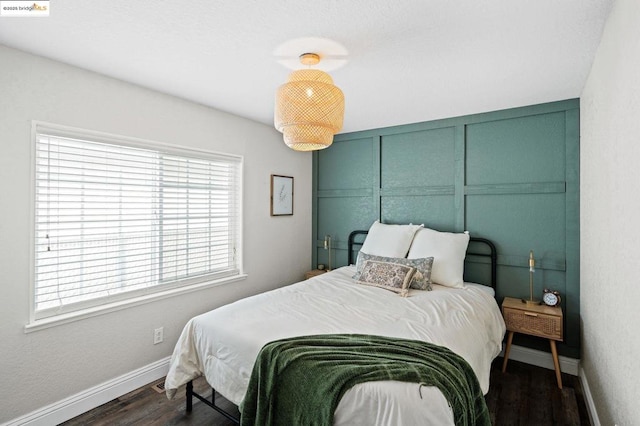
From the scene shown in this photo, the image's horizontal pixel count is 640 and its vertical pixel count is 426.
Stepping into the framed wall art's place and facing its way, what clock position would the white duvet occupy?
The white duvet is roughly at 1 o'clock from the framed wall art.

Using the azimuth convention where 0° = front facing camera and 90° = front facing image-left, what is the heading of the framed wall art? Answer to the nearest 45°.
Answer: approximately 315°

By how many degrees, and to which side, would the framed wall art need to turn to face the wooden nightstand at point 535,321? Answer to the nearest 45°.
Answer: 0° — it already faces it

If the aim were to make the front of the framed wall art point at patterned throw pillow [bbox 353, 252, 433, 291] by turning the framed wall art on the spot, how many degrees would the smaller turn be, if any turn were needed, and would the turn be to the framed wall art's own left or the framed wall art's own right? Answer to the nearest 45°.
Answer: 0° — it already faces it

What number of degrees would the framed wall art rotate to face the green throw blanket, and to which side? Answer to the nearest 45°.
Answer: approximately 45° to its right

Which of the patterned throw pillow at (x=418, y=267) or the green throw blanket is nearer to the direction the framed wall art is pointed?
the patterned throw pillow

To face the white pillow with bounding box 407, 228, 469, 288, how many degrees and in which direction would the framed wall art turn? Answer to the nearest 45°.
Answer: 0° — it already faces it
